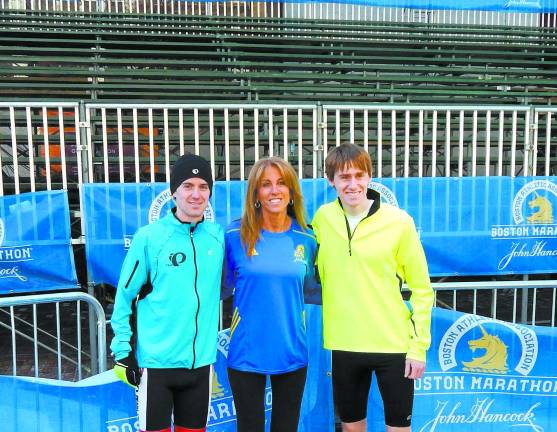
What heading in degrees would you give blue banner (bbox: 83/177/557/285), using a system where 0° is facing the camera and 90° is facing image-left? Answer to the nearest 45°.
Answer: approximately 0°

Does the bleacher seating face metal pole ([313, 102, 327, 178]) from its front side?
yes

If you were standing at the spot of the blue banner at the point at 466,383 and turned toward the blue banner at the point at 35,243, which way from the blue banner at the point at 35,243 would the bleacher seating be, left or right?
right

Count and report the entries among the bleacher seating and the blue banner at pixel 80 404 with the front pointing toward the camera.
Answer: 2

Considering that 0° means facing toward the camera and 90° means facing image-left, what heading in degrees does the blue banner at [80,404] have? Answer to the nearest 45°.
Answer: approximately 0°

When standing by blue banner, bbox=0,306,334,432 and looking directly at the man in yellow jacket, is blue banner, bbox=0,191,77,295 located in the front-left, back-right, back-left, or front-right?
back-left
